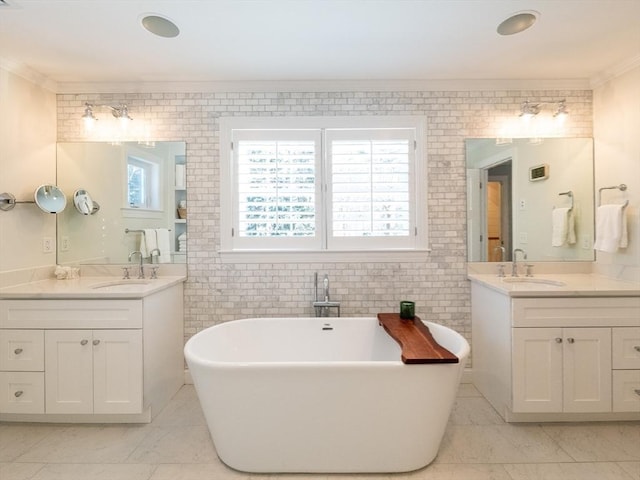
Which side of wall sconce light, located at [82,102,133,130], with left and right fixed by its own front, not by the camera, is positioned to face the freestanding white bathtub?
left

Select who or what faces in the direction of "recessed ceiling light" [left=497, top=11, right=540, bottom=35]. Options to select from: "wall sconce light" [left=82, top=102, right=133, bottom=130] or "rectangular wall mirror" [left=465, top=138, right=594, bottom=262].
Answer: the rectangular wall mirror

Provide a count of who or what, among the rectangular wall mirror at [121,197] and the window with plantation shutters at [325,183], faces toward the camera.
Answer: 2

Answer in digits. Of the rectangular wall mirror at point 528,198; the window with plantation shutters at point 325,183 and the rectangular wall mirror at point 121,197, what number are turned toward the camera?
3

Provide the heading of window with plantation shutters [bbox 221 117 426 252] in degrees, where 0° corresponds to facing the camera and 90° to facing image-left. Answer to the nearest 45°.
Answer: approximately 0°

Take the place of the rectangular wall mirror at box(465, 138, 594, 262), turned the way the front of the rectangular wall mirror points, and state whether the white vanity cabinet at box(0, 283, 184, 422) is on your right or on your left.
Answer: on your right

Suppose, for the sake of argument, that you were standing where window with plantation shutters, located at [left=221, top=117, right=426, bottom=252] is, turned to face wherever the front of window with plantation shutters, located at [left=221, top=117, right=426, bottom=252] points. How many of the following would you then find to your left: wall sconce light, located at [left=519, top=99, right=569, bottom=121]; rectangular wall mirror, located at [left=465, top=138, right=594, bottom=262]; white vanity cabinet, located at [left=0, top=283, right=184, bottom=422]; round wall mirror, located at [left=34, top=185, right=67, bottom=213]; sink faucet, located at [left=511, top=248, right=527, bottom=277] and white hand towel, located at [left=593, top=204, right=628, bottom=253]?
4

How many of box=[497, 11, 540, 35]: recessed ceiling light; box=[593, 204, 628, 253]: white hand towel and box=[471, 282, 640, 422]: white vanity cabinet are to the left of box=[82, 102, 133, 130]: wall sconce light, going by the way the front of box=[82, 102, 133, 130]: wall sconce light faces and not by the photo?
3

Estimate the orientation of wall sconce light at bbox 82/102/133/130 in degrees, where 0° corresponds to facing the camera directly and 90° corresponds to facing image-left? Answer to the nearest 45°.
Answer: approximately 45°

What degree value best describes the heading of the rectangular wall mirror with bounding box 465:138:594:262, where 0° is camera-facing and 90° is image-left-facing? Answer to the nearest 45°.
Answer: approximately 0°

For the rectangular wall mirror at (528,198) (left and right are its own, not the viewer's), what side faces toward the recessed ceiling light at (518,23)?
front
